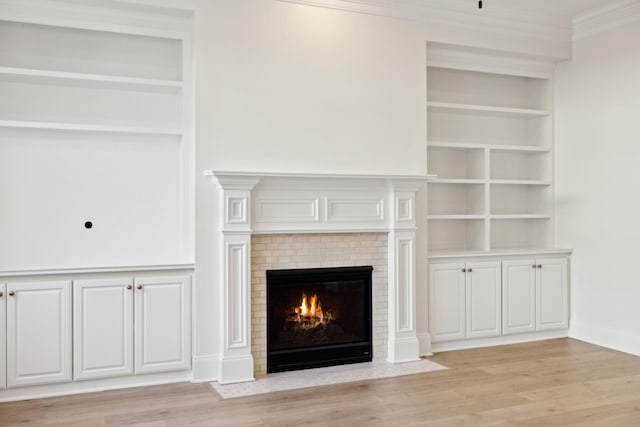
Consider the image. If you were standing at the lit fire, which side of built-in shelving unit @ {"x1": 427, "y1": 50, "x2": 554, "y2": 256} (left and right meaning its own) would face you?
right

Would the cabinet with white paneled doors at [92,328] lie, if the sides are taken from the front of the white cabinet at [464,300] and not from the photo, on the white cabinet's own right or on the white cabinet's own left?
on the white cabinet's own right

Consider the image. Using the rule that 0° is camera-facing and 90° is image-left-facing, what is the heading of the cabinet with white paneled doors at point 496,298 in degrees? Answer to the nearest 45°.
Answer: approximately 315°

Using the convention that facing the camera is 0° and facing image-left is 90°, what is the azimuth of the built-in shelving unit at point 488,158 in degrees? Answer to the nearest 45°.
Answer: approximately 315°

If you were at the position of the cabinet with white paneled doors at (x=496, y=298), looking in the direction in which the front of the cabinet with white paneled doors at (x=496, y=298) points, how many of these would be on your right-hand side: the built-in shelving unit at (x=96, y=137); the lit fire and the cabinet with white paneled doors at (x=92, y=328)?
3

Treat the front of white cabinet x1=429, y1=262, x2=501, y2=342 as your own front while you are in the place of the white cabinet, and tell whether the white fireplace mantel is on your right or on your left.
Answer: on your right

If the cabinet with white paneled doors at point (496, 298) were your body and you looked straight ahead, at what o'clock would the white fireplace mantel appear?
The white fireplace mantel is roughly at 3 o'clock from the cabinet with white paneled doors.

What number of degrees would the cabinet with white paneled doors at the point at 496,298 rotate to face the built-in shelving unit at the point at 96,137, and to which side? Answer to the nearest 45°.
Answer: approximately 90° to its right

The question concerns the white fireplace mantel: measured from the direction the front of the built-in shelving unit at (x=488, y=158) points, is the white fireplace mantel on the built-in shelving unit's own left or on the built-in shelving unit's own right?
on the built-in shelving unit's own right

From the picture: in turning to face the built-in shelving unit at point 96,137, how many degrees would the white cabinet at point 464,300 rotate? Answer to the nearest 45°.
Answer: approximately 90° to its right

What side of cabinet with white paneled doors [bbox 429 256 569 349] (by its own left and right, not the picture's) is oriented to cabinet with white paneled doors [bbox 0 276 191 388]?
right

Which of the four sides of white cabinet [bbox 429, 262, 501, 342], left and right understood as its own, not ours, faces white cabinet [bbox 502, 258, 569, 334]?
left
